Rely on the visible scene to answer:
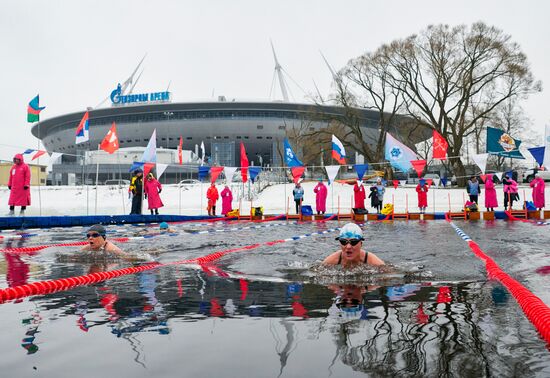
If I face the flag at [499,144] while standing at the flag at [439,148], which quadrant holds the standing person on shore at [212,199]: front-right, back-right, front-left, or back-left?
back-right

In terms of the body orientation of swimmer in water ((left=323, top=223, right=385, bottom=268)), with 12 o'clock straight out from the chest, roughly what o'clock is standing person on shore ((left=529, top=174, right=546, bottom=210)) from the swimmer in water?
The standing person on shore is roughly at 7 o'clock from the swimmer in water.

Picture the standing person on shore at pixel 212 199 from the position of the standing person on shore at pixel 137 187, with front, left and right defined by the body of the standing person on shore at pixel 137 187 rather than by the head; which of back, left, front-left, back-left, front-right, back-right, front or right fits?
front-left

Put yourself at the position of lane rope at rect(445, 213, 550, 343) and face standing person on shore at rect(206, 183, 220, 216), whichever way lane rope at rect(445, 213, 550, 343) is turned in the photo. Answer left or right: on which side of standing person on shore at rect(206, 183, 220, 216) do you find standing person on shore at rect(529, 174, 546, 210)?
right

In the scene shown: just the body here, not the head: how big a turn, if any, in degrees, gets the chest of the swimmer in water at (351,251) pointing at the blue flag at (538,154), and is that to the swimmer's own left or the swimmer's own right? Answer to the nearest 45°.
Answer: approximately 135° to the swimmer's own left
